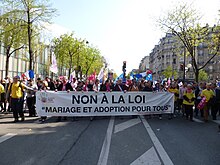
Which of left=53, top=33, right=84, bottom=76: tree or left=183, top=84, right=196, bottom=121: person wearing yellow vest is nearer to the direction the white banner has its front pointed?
the person wearing yellow vest

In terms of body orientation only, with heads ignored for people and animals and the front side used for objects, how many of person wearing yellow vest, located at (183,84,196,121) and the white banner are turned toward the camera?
2

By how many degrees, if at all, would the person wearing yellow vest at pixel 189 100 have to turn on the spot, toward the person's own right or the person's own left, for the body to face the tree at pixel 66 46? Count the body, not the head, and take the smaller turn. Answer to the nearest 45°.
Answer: approximately 135° to the person's own right

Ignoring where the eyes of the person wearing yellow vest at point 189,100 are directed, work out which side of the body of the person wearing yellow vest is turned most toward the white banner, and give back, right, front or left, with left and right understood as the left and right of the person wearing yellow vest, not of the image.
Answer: right

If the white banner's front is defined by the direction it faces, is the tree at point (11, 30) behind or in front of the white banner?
behind

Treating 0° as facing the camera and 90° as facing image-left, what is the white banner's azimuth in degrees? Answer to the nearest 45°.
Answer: approximately 0°

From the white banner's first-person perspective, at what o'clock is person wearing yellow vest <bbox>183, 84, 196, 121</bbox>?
The person wearing yellow vest is roughly at 9 o'clock from the white banner.
